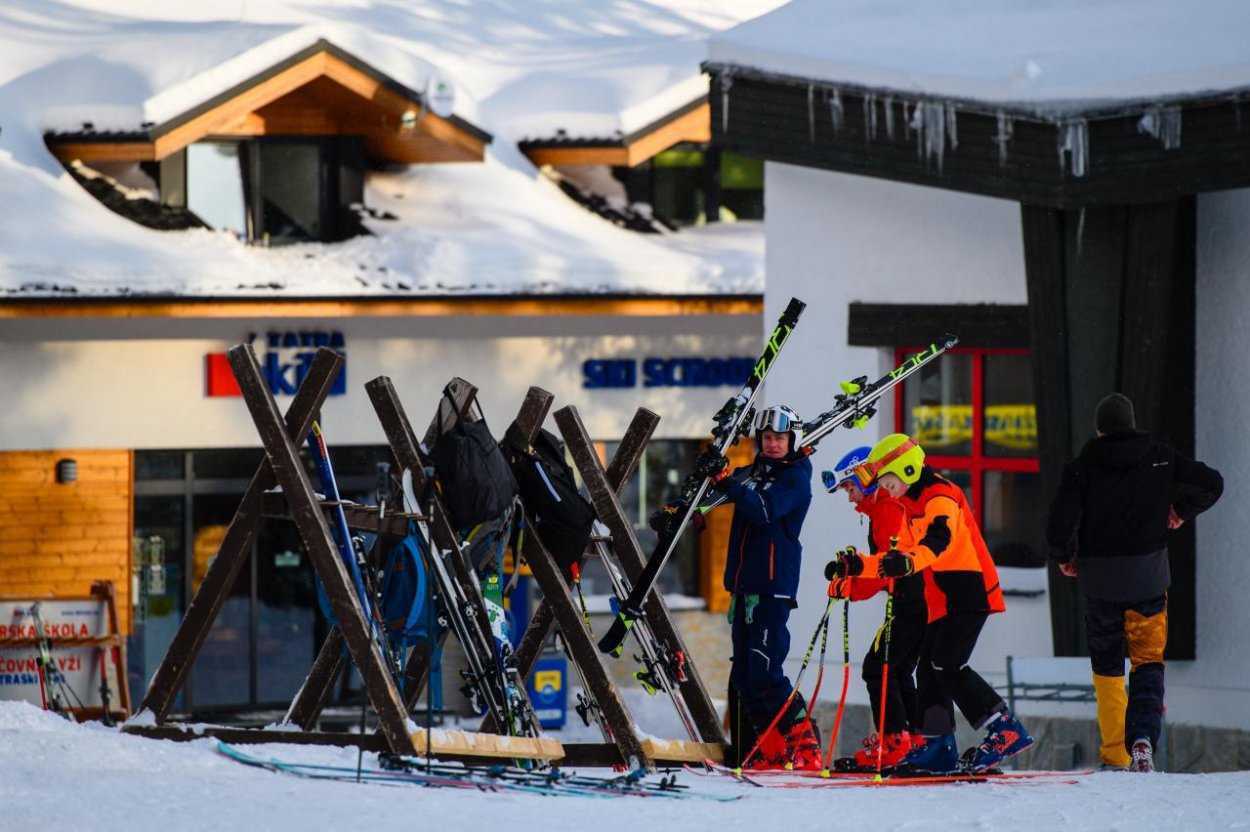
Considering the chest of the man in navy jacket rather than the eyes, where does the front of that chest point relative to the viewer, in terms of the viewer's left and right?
facing the viewer and to the left of the viewer

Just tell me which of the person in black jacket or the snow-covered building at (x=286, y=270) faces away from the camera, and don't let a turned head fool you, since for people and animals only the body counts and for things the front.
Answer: the person in black jacket

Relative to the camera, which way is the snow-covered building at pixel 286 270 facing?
toward the camera

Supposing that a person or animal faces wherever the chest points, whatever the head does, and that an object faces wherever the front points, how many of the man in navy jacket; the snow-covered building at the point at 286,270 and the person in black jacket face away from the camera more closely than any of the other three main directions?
1

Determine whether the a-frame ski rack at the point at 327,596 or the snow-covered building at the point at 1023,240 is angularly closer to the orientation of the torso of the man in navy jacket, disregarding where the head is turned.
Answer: the a-frame ski rack

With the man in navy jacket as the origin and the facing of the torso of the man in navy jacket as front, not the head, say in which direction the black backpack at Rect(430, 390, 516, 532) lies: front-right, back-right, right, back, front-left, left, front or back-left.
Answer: front-right

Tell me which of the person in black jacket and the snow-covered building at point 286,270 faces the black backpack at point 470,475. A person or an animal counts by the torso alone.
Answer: the snow-covered building

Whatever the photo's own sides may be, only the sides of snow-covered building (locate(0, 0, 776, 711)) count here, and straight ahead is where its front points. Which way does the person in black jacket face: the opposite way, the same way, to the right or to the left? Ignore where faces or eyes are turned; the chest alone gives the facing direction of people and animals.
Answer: the opposite way

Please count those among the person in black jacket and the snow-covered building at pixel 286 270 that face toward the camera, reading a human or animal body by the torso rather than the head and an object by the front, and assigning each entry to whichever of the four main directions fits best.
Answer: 1

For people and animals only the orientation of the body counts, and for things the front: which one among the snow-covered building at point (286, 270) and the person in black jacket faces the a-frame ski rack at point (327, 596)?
the snow-covered building

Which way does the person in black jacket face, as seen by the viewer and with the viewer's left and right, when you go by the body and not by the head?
facing away from the viewer

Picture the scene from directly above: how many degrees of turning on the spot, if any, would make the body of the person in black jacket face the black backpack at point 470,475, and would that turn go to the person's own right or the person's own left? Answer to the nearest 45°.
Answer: approximately 90° to the person's own left

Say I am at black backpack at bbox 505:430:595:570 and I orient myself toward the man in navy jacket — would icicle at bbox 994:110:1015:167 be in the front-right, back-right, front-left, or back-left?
front-left

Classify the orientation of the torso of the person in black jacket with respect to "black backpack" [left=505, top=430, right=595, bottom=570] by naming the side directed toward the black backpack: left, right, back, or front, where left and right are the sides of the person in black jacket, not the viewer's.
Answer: left

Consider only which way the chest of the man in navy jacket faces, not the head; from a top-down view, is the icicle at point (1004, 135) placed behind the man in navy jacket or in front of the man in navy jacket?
behind
